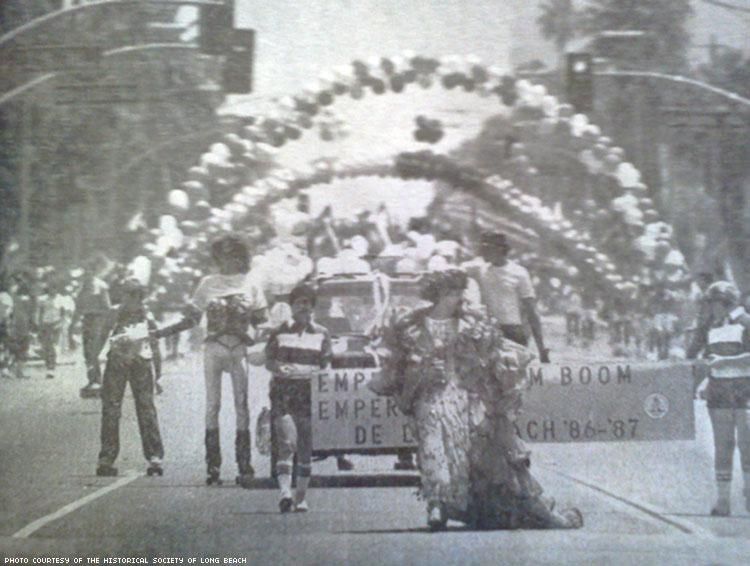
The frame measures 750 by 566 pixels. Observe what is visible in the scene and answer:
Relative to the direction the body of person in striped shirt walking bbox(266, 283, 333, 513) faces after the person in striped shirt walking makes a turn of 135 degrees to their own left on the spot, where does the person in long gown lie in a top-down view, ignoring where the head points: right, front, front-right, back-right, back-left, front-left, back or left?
front-right

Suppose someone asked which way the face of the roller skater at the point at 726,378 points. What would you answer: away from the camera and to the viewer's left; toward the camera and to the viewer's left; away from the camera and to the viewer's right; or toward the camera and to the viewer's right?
toward the camera and to the viewer's left

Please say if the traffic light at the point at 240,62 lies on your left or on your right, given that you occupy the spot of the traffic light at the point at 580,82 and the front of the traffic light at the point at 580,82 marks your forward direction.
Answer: on your right

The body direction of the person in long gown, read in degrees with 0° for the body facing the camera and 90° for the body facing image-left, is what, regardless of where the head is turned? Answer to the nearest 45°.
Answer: approximately 0°
